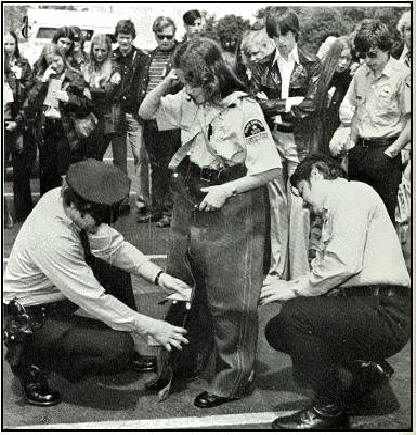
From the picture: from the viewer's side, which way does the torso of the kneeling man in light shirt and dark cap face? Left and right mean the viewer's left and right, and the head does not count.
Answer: facing to the right of the viewer

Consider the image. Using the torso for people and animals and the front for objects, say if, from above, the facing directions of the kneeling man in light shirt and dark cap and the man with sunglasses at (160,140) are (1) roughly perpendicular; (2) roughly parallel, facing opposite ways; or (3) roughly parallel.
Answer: roughly perpendicular

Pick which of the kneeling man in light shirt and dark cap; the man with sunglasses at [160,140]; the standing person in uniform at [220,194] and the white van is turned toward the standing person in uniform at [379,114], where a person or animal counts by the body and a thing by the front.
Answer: the kneeling man in light shirt and dark cap

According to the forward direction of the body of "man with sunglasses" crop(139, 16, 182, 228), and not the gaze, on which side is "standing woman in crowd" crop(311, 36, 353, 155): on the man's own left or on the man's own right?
on the man's own left

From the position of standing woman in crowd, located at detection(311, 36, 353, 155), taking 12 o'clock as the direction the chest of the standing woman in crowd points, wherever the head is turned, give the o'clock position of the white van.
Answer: The white van is roughly at 4 o'clock from the standing woman in crowd.

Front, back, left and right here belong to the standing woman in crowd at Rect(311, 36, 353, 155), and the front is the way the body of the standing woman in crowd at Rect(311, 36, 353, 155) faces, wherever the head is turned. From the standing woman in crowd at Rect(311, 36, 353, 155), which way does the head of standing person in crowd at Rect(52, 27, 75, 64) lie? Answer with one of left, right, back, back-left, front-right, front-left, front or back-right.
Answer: back-right

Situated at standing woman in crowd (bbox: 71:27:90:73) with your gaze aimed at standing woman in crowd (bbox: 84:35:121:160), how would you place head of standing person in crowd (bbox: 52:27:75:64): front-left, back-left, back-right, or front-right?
back-right
